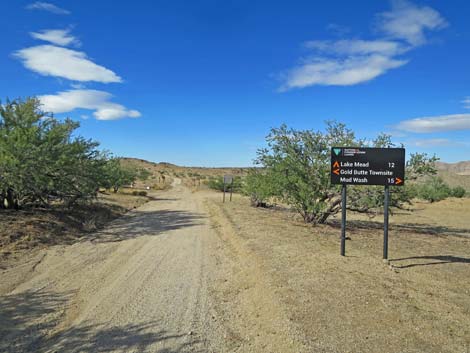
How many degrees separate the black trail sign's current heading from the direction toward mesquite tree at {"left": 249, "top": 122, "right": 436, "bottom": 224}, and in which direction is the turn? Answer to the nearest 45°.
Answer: approximately 180°

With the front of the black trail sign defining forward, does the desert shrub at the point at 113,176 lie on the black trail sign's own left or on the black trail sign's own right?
on the black trail sign's own right

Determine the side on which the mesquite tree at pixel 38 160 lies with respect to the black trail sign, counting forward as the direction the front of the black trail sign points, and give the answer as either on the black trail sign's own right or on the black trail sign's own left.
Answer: on the black trail sign's own right

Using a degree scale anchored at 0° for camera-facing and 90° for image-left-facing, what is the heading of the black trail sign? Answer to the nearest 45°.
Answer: approximately 0°
